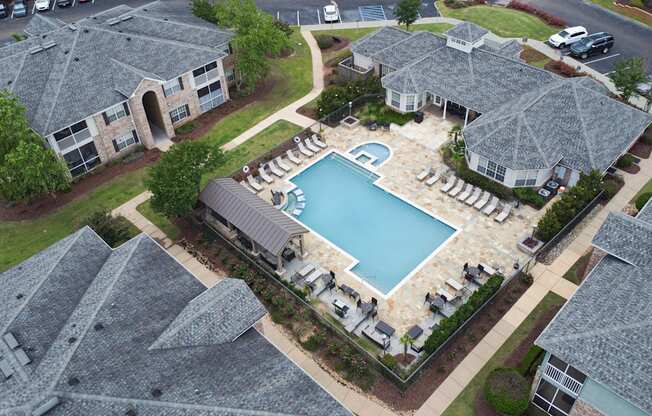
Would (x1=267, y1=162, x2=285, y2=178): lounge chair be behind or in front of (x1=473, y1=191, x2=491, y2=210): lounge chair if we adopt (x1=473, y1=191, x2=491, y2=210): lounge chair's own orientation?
in front

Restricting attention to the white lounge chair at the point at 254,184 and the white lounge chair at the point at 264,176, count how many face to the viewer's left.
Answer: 0

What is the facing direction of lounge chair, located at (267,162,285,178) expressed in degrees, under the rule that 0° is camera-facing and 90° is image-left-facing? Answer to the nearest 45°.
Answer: approximately 315°

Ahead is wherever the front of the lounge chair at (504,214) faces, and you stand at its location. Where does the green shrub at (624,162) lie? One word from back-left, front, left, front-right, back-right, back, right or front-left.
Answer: back

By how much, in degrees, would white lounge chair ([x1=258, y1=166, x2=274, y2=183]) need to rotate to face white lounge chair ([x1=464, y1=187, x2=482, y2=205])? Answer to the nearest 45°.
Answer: approximately 45° to its left

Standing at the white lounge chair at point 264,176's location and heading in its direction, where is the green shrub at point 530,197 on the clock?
The green shrub is roughly at 11 o'clock from the white lounge chair.

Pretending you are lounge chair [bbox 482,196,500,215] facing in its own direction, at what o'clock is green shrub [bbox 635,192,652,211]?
The green shrub is roughly at 7 o'clock from the lounge chair.

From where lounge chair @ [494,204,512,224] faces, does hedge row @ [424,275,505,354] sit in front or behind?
in front

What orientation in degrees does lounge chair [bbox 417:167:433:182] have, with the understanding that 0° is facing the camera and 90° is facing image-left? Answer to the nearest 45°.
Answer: approximately 45°
